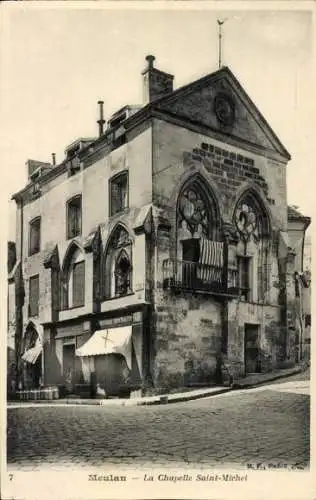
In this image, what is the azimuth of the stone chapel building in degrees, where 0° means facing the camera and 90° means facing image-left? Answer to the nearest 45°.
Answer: approximately 315°
